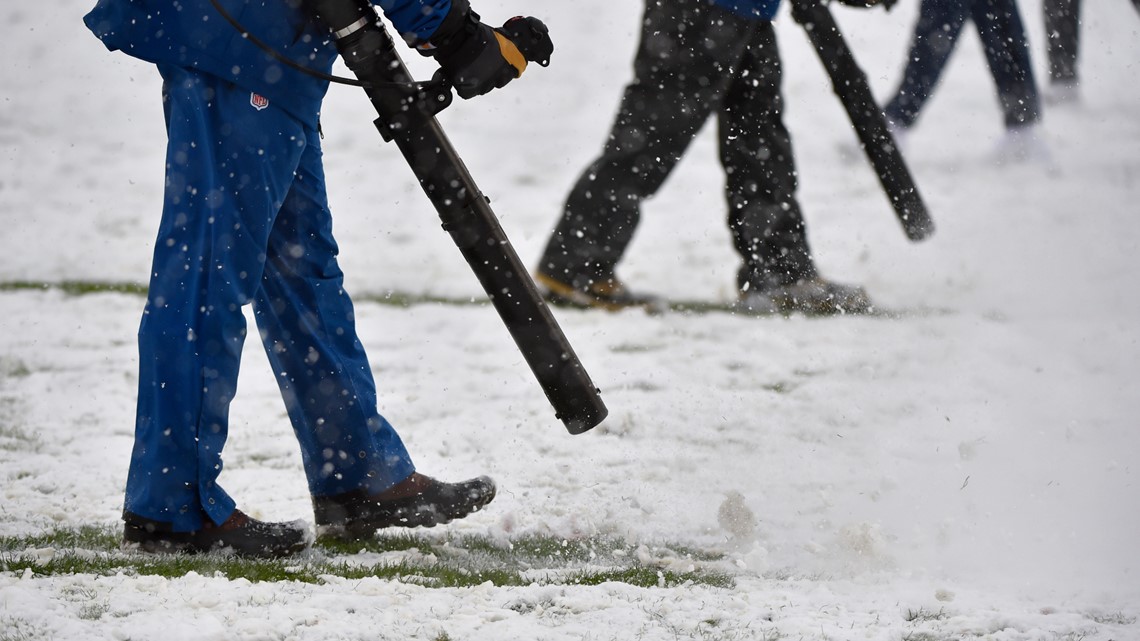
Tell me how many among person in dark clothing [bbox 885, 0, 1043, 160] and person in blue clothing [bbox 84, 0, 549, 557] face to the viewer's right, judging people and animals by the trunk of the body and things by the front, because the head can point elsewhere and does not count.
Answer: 2

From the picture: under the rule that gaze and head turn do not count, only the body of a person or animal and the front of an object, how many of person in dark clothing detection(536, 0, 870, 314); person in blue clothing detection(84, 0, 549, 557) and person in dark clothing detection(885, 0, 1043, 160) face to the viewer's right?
3

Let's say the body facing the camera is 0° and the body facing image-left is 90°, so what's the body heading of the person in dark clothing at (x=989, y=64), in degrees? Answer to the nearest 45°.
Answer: approximately 270°

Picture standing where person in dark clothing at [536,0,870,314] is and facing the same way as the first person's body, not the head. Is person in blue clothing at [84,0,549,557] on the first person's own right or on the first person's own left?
on the first person's own right

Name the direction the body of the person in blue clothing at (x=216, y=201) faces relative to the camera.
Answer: to the viewer's right

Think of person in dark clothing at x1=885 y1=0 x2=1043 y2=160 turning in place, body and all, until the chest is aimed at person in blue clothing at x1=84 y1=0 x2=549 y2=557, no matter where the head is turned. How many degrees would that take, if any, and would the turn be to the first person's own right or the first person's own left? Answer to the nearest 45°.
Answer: approximately 90° to the first person's own right

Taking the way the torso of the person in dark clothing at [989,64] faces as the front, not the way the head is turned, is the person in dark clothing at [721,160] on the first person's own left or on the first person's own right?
on the first person's own right

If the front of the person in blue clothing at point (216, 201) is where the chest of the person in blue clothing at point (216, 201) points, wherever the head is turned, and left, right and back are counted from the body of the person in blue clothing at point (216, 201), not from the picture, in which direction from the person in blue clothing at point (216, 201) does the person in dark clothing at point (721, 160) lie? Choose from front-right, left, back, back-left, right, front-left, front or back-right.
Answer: front-left

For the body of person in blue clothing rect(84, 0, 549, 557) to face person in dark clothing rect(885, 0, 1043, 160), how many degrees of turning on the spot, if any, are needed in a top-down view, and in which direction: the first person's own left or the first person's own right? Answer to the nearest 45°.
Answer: approximately 45° to the first person's own left

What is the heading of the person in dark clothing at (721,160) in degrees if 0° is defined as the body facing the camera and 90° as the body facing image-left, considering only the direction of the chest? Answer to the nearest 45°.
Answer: approximately 270°
